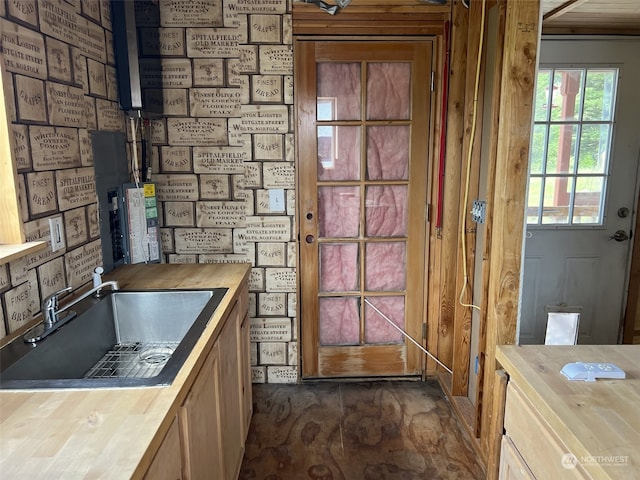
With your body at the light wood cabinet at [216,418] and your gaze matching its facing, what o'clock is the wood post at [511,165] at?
The wood post is roughly at 12 o'clock from the light wood cabinet.

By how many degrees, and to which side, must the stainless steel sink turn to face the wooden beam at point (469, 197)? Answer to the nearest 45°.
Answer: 0° — it already faces it

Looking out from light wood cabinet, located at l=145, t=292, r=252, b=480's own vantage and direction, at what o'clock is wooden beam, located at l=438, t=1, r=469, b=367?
The wooden beam is roughly at 11 o'clock from the light wood cabinet.

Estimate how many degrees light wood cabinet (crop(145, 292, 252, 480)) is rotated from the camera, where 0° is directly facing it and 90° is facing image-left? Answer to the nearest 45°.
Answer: approximately 270°

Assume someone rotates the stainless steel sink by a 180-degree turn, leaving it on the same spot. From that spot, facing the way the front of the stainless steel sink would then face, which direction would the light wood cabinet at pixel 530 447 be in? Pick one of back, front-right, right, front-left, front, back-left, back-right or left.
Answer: back-left

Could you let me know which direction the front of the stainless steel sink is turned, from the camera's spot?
facing to the right of the viewer

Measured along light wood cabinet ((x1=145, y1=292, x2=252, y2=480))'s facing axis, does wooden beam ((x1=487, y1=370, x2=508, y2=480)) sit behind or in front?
in front

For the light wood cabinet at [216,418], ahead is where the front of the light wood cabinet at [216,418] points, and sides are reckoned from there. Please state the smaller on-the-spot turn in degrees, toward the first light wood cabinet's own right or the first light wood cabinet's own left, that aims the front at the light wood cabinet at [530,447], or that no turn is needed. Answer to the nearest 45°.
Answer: approximately 45° to the first light wood cabinet's own right
